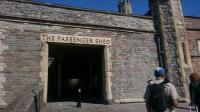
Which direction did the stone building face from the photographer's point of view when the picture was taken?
facing the viewer

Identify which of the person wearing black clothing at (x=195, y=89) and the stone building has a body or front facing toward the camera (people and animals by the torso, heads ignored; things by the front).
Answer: the stone building

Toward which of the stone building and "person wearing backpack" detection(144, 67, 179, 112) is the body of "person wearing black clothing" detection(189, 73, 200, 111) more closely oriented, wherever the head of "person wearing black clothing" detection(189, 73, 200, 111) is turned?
the stone building

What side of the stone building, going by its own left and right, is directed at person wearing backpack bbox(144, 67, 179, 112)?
front

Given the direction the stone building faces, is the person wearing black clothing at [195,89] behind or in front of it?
in front

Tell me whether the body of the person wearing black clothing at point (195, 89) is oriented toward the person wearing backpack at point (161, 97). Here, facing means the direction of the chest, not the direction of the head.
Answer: no

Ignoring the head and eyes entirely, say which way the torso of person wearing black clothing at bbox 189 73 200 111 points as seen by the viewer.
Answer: away from the camera

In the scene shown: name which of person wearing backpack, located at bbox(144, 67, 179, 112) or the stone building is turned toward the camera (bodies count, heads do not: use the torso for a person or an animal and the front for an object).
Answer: the stone building

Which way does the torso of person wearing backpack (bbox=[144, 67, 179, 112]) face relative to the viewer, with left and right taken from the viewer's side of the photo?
facing away from the viewer and to the right of the viewer

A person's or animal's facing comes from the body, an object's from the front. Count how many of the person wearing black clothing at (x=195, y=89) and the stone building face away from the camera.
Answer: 1

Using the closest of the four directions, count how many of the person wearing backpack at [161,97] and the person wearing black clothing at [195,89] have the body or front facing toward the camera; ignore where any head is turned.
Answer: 0
